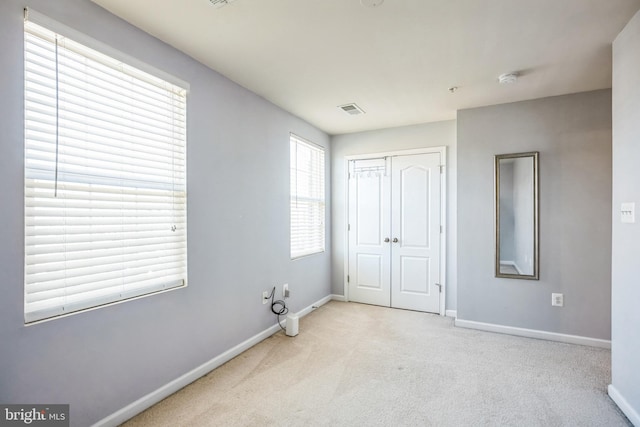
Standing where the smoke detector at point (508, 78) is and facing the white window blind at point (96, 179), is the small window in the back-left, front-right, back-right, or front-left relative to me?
front-right

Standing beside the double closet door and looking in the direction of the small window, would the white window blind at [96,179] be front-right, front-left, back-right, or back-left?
front-left

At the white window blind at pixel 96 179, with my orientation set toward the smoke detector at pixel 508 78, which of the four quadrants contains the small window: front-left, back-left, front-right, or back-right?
front-left

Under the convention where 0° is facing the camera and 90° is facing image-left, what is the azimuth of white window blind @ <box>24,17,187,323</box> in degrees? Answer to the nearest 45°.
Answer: approximately 315°

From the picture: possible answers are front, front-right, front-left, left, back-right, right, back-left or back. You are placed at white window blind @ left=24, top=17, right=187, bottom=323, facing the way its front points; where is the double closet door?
front-left

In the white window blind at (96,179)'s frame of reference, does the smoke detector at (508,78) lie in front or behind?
in front

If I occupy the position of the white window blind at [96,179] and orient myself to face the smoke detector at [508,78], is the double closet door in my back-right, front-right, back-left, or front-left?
front-left
